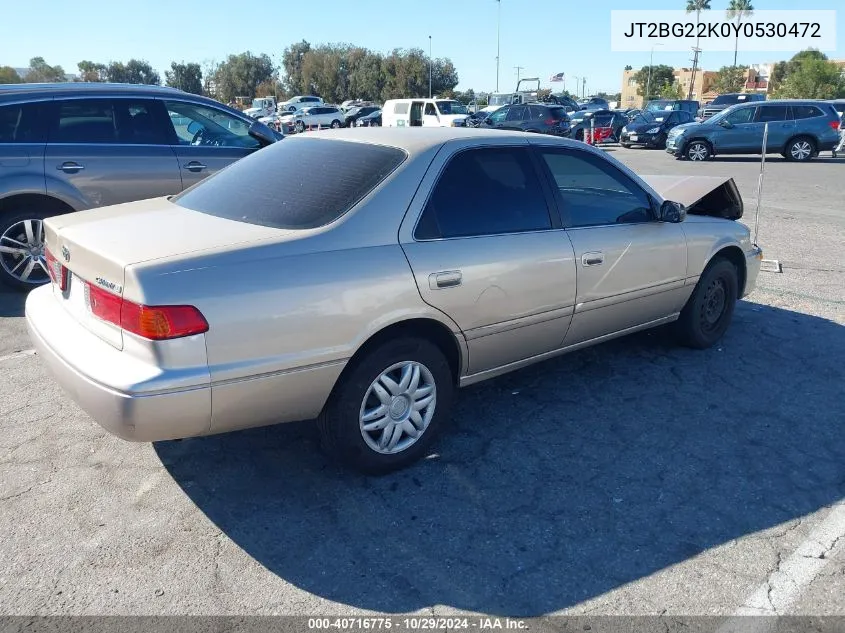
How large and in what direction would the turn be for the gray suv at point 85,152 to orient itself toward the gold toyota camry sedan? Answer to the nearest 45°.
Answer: approximately 90° to its right

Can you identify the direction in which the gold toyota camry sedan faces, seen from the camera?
facing away from the viewer and to the right of the viewer

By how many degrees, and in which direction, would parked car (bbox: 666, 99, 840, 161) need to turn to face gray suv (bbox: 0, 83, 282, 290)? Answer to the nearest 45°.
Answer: approximately 90° to its left

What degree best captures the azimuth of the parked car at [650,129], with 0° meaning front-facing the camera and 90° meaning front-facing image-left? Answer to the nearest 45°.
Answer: approximately 45°

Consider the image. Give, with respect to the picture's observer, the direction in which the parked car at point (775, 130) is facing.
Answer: facing to the left of the viewer

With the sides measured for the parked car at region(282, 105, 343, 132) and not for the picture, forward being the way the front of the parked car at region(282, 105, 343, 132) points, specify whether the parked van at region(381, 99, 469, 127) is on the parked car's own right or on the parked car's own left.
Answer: on the parked car's own left

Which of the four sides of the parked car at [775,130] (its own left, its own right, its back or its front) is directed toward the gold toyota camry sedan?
left

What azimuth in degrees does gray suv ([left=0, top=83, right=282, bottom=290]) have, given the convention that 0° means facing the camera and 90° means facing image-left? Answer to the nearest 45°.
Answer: approximately 270°
